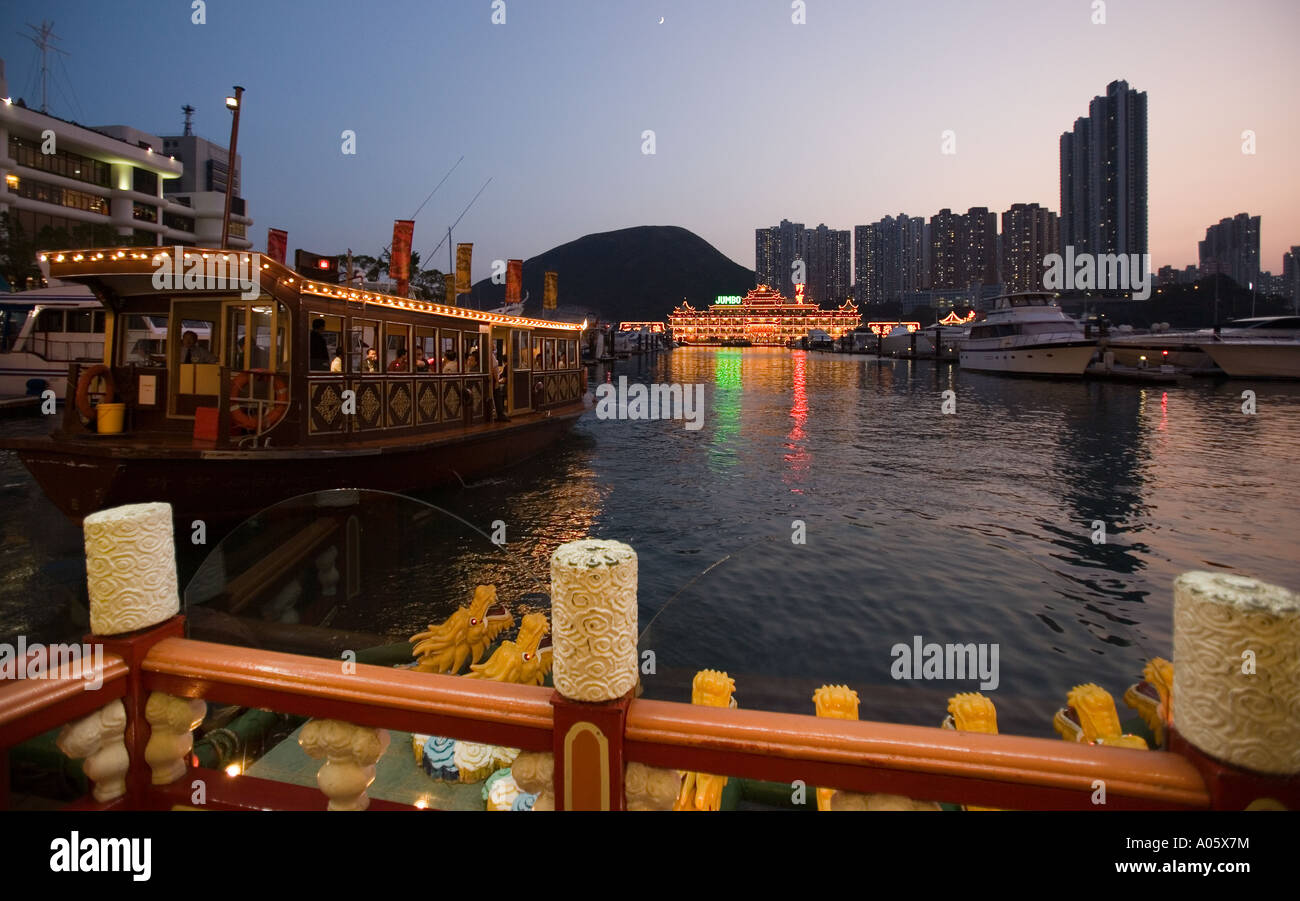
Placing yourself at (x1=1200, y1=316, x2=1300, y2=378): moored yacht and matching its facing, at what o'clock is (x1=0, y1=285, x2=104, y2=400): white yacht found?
The white yacht is roughly at 10 o'clock from the moored yacht.

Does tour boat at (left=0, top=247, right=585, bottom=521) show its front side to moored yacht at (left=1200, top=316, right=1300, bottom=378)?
no

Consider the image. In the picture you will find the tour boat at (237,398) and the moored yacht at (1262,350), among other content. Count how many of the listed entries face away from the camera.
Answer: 0

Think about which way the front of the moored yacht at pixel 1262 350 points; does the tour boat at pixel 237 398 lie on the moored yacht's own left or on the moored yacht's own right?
on the moored yacht's own left

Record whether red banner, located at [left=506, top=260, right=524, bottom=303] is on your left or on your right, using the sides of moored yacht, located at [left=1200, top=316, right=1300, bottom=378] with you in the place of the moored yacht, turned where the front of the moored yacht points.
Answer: on your left

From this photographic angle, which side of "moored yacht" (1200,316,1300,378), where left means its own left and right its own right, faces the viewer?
left
